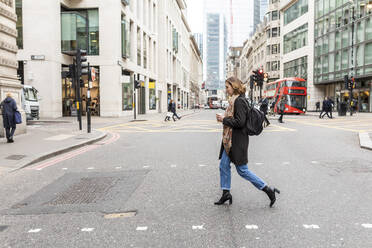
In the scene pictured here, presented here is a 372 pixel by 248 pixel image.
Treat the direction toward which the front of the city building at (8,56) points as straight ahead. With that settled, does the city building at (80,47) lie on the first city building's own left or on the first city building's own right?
on the first city building's own left

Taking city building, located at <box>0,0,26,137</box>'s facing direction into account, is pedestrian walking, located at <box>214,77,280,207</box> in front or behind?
in front

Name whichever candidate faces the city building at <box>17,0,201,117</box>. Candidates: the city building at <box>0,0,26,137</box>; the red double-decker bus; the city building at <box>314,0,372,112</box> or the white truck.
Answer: the city building at <box>314,0,372,112</box>

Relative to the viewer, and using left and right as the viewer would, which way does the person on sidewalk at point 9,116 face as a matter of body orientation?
facing away from the viewer

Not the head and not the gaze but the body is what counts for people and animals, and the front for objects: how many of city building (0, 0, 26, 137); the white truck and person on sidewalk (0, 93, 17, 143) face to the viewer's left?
0

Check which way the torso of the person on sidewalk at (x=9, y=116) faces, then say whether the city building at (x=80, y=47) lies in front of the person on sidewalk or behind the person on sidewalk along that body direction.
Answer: in front

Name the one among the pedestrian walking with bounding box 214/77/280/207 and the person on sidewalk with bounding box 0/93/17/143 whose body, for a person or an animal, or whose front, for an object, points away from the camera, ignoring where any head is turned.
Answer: the person on sidewalk

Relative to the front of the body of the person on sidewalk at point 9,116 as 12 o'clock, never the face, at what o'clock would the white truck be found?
The white truck is roughly at 12 o'clock from the person on sidewalk.

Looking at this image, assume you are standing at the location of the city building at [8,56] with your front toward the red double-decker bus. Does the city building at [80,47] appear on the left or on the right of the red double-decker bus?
left

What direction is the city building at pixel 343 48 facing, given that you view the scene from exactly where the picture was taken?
facing the viewer and to the left of the viewer

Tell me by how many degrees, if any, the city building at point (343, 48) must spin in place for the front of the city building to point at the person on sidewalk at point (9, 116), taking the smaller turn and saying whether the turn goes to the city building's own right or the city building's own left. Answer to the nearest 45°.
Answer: approximately 45° to the city building's own left
